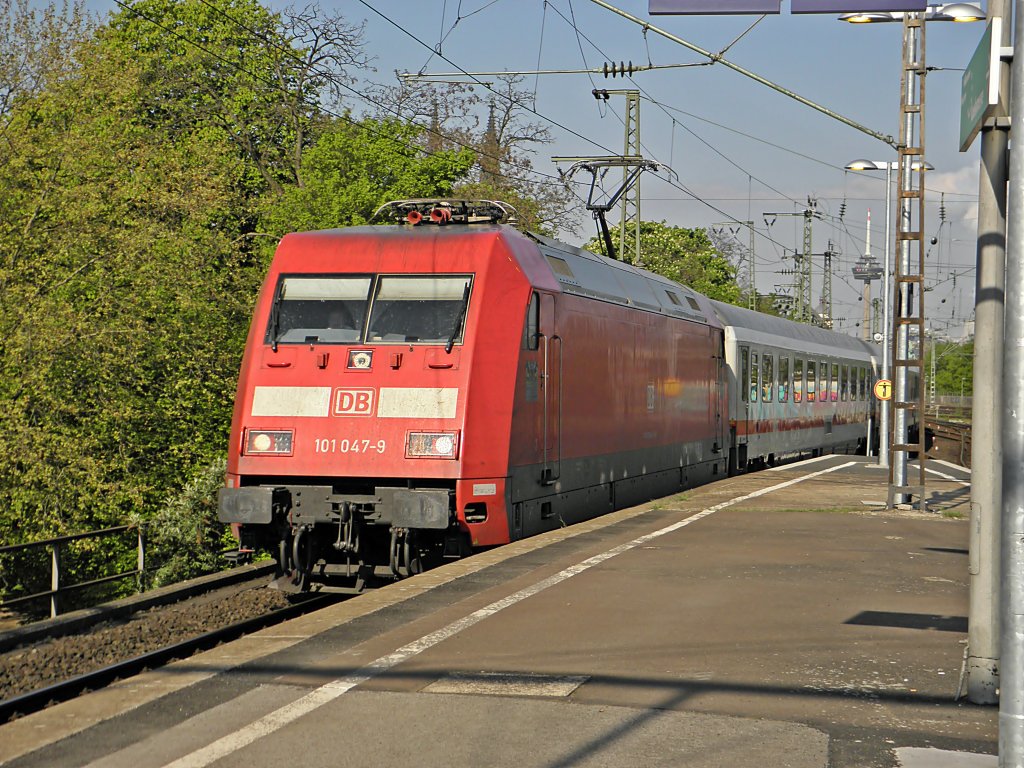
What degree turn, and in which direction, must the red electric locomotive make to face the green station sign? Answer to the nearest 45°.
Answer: approximately 90° to its left

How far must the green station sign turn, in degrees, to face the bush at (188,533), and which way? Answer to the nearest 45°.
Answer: approximately 45° to its right

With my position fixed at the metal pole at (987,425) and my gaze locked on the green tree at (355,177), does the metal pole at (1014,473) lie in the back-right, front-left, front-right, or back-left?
back-left

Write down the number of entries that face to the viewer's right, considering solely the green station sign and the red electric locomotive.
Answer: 0

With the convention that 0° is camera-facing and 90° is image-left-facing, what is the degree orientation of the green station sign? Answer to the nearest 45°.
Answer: approximately 90°

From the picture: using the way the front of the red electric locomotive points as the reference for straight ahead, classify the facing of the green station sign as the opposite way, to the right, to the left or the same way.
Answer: to the right

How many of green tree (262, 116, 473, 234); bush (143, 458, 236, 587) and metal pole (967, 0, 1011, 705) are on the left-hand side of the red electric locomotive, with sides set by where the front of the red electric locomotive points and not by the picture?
1

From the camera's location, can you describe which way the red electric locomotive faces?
facing the viewer and to the left of the viewer

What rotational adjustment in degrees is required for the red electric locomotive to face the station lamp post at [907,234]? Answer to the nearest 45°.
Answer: approximately 180°

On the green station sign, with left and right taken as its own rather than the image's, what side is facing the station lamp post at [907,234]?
right
